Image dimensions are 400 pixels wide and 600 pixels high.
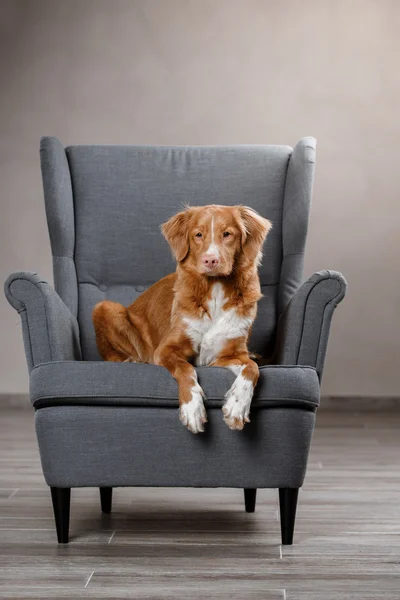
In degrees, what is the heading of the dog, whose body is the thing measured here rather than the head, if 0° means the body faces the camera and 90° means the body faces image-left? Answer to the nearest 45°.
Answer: approximately 315°

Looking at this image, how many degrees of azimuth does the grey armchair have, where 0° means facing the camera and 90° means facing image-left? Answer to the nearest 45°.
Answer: approximately 0°
